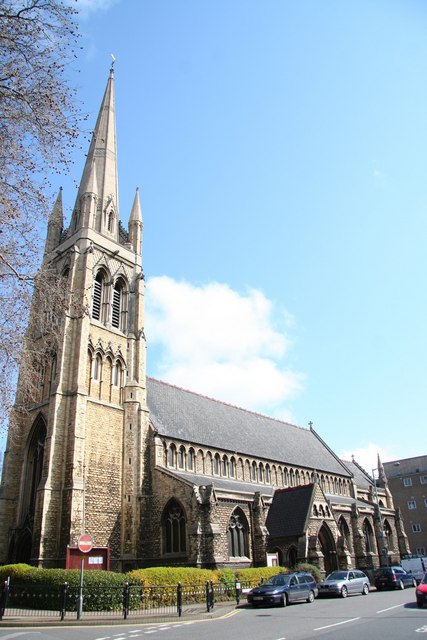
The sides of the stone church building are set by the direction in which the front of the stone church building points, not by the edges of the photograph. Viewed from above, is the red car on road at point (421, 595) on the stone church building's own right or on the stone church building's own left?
on the stone church building's own left

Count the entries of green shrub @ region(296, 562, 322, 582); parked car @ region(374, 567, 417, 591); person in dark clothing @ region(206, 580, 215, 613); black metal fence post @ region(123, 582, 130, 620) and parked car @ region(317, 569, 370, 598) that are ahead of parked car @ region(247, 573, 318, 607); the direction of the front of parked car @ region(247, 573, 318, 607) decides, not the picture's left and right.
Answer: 2

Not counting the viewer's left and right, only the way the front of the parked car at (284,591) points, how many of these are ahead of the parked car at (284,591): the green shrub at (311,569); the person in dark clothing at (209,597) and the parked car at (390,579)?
1
